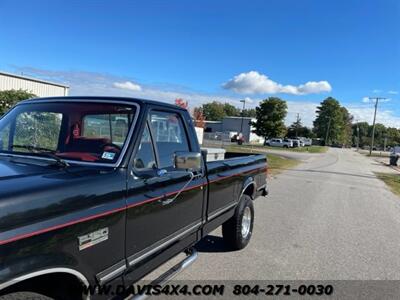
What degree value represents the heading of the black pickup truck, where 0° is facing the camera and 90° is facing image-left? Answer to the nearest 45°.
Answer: approximately 45°

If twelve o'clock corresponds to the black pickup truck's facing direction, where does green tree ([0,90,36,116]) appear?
The green tree is roughly at 4 o'clock from the black pickup truck.

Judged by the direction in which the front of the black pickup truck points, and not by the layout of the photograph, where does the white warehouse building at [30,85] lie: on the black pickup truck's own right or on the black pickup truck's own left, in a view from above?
on the black pickup truck's own right
